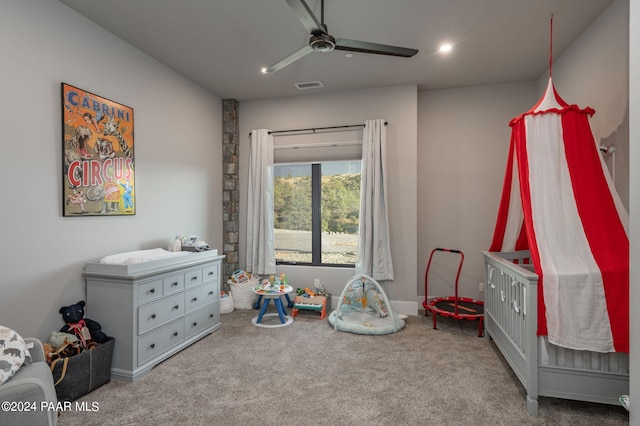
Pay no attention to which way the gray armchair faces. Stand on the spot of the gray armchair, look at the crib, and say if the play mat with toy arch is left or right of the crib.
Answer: left

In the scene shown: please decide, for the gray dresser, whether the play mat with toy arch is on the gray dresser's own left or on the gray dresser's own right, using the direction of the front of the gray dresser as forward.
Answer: on the gray dresser's own left

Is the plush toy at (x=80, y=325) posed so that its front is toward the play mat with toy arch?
no

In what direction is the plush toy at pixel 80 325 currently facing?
toward the camera

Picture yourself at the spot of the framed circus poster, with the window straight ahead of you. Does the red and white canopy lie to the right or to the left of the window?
right

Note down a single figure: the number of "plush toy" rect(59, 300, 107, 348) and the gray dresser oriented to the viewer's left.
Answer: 0

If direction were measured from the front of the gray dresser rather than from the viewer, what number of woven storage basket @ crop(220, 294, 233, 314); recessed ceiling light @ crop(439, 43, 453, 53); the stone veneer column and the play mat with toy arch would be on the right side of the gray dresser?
0

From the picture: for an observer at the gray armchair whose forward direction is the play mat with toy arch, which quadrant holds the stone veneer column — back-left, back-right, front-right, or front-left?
front-left

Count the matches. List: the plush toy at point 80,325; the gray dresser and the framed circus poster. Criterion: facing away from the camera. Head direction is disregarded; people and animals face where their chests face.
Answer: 0

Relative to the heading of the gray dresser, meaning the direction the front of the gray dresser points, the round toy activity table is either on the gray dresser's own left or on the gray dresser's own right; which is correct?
on the gray dresser's own left

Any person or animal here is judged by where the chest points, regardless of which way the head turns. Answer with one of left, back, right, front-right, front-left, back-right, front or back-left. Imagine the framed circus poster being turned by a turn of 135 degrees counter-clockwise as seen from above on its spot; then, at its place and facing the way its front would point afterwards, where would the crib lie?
back-right

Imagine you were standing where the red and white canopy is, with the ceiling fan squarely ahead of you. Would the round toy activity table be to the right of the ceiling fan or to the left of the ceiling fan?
right

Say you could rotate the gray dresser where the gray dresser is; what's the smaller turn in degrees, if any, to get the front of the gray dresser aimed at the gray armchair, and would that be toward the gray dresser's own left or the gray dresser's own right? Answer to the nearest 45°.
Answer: approximately 45° to the gray dresser's own right

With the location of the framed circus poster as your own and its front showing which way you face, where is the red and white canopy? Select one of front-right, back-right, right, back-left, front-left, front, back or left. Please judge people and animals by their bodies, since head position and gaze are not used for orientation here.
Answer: front

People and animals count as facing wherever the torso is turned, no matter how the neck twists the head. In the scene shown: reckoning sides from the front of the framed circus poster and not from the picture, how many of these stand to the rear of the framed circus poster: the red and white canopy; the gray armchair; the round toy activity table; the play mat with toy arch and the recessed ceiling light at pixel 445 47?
0

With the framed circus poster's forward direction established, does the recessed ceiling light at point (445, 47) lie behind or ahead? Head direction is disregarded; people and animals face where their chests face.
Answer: ahead

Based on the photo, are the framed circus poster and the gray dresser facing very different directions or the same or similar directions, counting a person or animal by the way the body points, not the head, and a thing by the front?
same or similar directions

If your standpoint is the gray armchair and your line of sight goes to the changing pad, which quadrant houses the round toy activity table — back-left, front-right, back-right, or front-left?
front-right

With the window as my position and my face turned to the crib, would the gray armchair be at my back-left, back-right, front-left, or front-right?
front-right
